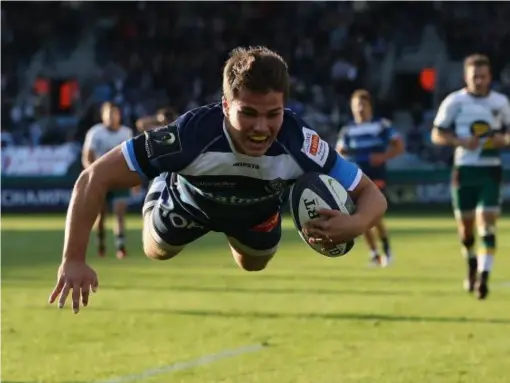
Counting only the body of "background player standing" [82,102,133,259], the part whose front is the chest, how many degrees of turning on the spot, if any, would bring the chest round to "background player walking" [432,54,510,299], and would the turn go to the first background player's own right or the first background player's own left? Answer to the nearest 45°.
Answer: approximately 45° to the first background player's own left

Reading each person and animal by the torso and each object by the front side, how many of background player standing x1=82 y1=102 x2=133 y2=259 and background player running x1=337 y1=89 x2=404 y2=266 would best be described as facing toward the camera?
2

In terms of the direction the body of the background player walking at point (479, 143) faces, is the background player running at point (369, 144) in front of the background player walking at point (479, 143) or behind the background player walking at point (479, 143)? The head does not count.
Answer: behind

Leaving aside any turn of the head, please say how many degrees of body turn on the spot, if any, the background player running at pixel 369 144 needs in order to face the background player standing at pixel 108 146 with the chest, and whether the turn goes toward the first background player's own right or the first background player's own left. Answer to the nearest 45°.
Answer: approximately 90° to the first background player's own right

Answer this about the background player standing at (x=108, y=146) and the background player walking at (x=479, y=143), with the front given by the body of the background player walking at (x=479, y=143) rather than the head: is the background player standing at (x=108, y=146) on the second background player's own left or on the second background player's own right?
on the second background player's own right

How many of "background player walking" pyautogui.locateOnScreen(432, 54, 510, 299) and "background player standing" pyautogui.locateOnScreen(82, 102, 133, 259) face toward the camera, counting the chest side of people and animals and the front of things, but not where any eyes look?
2

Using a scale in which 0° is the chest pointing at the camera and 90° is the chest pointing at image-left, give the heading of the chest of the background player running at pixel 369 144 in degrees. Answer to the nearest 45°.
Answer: approximately 0°
